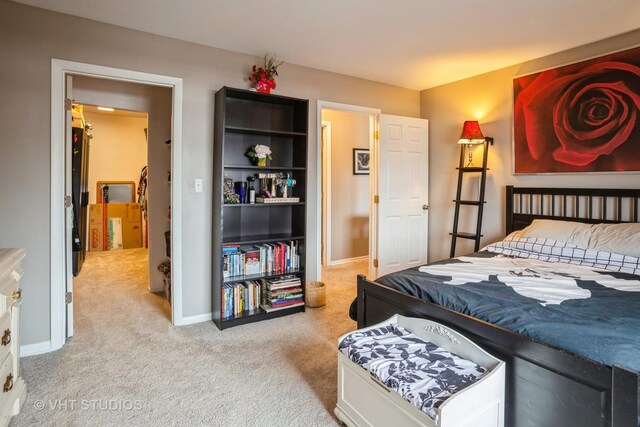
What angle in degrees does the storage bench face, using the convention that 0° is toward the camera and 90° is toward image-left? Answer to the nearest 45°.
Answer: approximately 45°

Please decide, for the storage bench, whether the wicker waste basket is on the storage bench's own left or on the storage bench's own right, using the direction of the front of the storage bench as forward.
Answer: on the storage bench's own right

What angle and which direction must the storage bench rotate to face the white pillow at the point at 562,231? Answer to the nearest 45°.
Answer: approximately 180°

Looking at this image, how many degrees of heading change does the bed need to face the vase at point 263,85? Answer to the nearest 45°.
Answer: approximately 90° to its right

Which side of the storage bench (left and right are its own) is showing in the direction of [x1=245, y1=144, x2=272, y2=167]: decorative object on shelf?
right

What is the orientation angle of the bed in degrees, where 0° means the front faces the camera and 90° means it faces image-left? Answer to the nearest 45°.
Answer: approximately 45°

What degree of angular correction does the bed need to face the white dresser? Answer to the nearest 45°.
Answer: approximately 45° to its right

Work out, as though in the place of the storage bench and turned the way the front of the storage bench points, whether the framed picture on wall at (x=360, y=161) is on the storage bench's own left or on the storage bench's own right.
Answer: on the storage bench's own right
